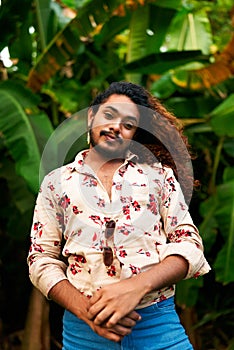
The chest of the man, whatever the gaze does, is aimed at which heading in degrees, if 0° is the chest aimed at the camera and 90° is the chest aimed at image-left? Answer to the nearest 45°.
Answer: approximately 0°
